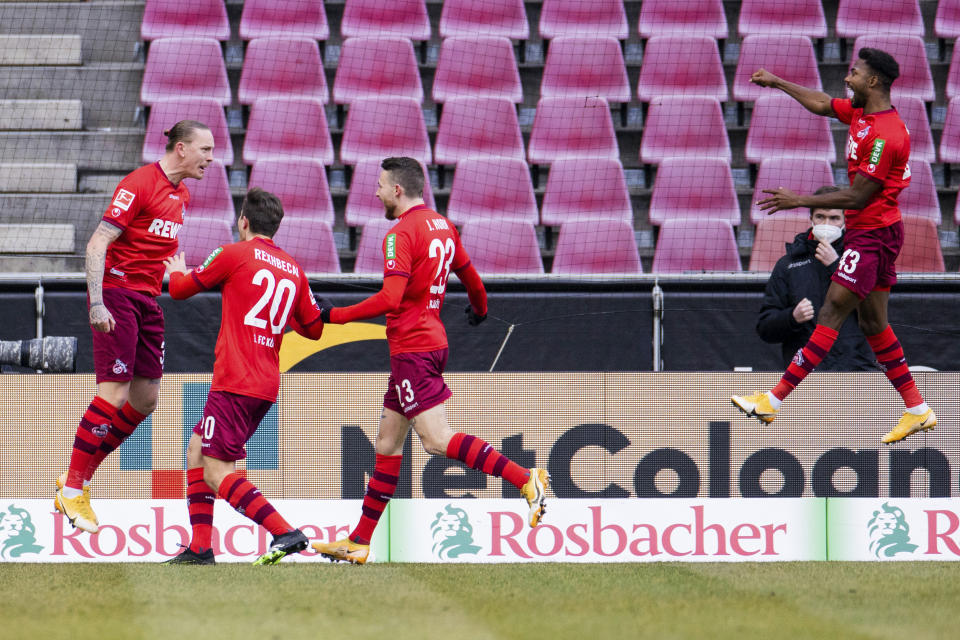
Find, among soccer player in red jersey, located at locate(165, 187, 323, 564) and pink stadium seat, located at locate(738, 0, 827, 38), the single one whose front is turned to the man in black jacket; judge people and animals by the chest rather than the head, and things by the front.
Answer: the pink stadium seat

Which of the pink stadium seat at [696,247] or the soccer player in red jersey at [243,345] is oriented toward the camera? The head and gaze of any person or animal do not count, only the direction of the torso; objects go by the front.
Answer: the pink stadium seat

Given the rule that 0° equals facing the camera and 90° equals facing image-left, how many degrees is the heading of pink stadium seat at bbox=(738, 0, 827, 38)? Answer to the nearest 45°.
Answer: approximately 0°

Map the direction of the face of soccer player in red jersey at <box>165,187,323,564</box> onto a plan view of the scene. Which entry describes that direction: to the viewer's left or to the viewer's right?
to the viewer's left

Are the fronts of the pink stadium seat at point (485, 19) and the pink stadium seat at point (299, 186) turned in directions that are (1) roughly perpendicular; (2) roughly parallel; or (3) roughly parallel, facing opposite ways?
roughly parallel

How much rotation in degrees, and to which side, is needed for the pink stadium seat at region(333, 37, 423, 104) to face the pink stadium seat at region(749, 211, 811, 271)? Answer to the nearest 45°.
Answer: approximately 45° to its left

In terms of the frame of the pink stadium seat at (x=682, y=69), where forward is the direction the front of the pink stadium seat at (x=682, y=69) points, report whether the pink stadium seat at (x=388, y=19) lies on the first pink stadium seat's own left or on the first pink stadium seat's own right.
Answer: on the first pink stadium seat's own right

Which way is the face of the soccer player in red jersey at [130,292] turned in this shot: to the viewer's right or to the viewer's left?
to the viewer's right

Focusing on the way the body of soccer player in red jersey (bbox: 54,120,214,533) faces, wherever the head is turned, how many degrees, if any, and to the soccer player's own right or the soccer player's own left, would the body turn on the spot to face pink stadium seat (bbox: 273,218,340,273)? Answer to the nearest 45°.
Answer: approximately 135° to the soccer player's own left

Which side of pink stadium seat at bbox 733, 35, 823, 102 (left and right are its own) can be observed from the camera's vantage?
front

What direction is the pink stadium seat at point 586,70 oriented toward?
toward the camera

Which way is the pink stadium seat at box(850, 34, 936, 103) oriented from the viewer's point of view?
toward the camera

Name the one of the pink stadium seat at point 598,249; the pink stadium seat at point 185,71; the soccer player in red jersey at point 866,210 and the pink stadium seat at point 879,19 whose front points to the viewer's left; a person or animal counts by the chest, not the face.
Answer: the soccer player in red jersey

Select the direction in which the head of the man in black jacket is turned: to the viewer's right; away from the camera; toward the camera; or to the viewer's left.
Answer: toward the camera

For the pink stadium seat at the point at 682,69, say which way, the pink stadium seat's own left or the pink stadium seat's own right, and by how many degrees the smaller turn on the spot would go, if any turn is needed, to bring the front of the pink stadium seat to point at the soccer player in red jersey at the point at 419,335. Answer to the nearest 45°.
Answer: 0° — it already faces them

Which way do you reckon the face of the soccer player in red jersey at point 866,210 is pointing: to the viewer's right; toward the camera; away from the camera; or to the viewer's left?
to the viewer's left

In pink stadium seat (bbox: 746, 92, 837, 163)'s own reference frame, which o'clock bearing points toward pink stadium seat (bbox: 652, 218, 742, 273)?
pink stadium seat (bbox: 652, 218, 742, 273) is roughly at 1 o'clock from pink stadium seat (bbox: 746, 92, 837, 163).

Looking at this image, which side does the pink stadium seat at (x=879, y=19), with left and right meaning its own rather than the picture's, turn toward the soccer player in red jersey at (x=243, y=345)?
front

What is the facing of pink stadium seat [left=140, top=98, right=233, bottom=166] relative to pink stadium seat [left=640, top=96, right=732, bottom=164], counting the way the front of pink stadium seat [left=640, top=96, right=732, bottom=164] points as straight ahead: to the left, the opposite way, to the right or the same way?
the same way

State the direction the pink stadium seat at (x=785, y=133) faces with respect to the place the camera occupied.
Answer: facing the viewer
